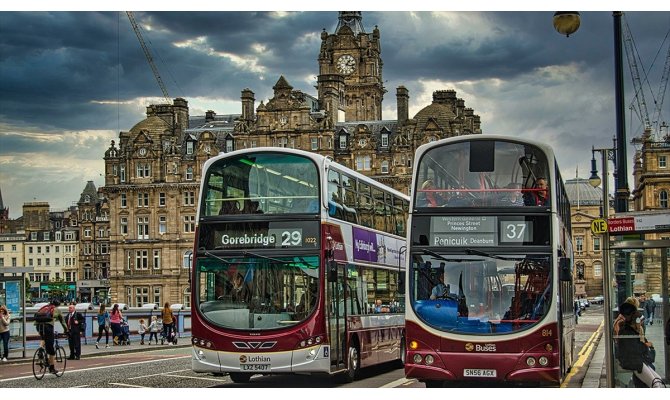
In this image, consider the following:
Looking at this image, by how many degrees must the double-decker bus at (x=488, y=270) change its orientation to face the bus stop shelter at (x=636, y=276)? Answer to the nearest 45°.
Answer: approximately 45° to its left

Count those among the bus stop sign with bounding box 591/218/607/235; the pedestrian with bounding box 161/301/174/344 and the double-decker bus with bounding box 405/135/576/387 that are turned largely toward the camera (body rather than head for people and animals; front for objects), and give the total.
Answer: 2

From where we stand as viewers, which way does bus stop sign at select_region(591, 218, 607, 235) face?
facing the viewer

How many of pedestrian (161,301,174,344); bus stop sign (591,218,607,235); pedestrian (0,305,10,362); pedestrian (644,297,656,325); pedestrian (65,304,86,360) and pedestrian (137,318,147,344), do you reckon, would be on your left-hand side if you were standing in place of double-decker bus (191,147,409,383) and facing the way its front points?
2

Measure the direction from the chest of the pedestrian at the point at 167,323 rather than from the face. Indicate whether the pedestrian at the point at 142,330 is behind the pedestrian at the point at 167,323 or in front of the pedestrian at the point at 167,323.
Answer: in front

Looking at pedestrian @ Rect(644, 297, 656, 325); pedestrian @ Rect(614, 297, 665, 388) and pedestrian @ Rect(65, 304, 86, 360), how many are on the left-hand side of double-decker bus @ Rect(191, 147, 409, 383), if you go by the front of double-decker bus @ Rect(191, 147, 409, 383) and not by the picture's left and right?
2

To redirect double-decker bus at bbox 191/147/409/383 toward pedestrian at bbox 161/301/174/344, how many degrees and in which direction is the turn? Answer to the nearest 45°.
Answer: approximately 135° to its right

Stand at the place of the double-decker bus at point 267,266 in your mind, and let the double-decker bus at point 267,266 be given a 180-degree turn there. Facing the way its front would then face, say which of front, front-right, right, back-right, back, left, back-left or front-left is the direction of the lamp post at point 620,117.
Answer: front-right

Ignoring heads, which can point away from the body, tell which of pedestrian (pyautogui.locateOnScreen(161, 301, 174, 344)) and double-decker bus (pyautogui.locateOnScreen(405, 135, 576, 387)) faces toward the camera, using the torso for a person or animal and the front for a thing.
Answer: the double-decker bus
